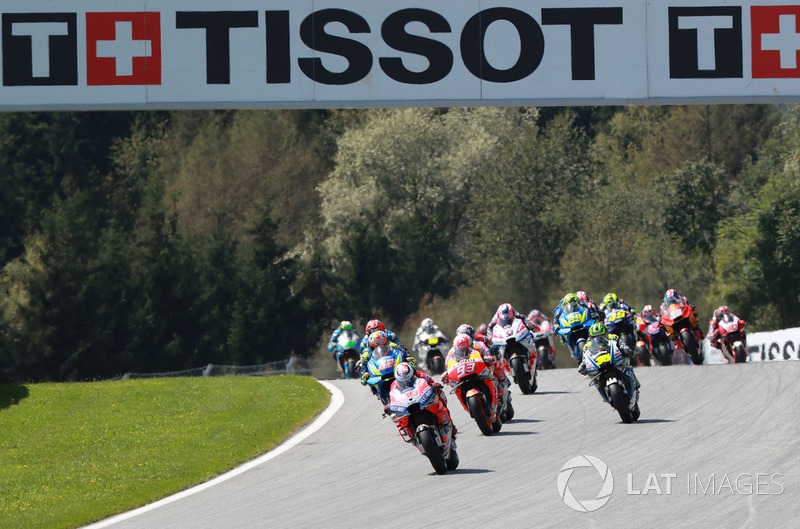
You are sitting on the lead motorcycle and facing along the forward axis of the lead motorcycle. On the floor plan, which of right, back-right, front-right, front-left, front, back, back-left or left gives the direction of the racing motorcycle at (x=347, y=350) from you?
back

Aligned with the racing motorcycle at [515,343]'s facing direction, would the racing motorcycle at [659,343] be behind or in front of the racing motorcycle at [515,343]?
behind

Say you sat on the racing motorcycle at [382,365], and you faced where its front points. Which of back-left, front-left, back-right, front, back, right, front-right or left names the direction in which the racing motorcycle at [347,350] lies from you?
back

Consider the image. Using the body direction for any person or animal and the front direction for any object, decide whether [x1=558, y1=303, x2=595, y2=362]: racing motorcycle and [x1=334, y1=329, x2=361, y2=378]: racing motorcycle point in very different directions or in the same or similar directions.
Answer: same or similar directions

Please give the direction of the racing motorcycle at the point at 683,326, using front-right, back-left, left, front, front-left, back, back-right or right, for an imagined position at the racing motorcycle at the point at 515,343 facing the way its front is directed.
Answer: back-left

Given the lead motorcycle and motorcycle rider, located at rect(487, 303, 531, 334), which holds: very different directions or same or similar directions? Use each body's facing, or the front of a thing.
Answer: same or similar directions

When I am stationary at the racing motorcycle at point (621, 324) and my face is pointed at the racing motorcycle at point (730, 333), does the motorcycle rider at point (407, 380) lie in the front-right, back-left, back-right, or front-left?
back-right

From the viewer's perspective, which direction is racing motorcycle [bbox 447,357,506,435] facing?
toward the camera

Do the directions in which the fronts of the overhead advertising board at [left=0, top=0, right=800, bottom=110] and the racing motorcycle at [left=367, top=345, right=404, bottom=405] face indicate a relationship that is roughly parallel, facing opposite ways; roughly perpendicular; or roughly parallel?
roughly parallel

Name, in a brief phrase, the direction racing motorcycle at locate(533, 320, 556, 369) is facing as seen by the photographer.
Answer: facing the viewer

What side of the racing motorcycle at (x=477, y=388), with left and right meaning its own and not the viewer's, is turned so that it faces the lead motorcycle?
front

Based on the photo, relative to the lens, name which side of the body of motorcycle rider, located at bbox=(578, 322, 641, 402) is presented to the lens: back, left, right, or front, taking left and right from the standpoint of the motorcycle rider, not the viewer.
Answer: front
